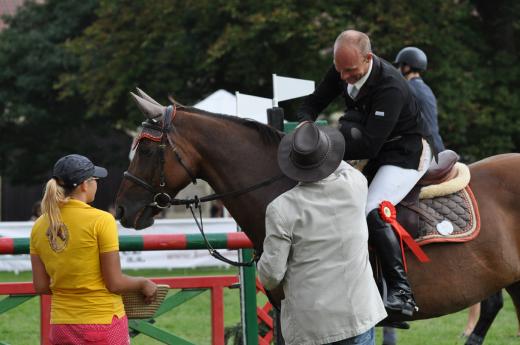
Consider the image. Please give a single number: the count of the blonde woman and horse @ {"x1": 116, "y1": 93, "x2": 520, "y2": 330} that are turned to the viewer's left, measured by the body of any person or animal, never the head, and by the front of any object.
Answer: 1

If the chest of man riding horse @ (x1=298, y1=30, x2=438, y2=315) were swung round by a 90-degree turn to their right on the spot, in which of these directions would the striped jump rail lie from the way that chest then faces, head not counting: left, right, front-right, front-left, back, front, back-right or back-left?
front-left

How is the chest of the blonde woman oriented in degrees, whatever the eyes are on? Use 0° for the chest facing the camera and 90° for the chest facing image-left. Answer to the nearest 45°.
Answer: approximately 225°

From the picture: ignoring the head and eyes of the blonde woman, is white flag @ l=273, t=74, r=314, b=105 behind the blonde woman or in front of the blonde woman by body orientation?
in front

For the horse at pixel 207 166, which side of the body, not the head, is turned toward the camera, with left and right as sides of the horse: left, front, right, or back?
left

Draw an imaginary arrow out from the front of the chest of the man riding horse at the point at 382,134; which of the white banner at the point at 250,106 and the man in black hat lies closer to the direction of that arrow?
the man in black hat

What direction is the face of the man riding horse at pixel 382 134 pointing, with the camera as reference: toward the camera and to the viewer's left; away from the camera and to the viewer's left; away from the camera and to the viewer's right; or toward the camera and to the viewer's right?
toward the camera and to the viewer's left

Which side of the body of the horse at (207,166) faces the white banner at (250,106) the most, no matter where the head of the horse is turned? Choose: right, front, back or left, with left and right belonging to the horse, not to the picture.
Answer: right

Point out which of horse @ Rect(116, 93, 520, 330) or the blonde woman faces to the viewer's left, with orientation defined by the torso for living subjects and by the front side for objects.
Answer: the horse

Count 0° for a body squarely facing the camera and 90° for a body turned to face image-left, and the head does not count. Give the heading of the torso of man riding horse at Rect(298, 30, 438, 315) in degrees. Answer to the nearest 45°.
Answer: approximately 45°
